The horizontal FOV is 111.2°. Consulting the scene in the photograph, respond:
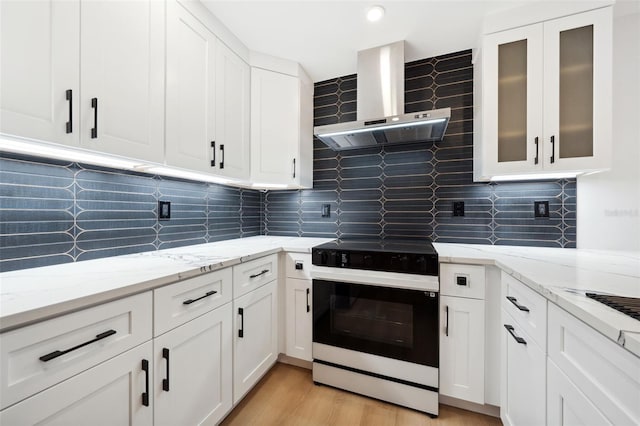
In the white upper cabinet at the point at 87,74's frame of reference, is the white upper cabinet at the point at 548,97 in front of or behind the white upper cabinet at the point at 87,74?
in front

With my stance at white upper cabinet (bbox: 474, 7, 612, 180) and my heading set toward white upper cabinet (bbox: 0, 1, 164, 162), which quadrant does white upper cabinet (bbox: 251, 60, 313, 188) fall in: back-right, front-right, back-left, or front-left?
front-right

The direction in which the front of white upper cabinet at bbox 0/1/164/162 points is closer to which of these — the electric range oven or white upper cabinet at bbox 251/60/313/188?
the electric range oven

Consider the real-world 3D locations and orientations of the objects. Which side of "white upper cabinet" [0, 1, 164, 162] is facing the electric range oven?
front

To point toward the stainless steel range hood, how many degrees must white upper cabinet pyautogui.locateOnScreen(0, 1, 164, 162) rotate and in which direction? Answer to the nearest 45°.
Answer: approximately 45° to its left

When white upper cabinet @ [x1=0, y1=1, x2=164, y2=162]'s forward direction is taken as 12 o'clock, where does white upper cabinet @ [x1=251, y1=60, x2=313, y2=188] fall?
white upper cabinet @ [x1=251, y1=60, x2=313, y2=188] is roughly at 10 o'clock from white upper cabinet @ [x1=0, y1=1, x2=164, y2=162].

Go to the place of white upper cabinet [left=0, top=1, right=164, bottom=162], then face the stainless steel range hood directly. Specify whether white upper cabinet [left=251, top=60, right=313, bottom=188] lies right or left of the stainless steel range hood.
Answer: left

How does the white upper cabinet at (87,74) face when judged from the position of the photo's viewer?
facing the viewer and to the right of the viewer
